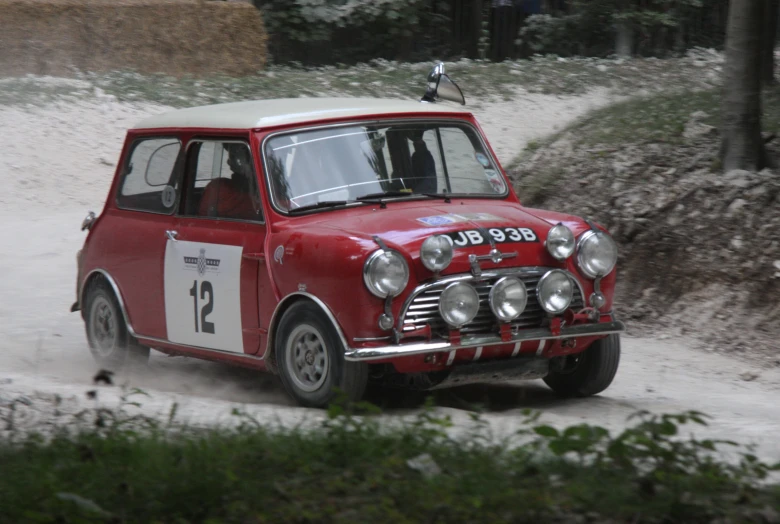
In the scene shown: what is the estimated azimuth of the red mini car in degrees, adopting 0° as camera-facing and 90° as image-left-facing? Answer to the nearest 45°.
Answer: approximately 315°
